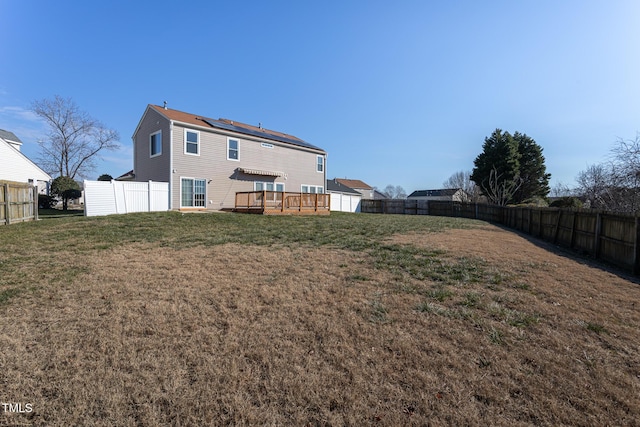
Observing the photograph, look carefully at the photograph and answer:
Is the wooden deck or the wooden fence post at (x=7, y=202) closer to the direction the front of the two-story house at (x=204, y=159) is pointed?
the wooden fence post

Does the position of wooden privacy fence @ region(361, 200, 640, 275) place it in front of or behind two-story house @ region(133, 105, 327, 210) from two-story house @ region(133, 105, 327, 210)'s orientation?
behind

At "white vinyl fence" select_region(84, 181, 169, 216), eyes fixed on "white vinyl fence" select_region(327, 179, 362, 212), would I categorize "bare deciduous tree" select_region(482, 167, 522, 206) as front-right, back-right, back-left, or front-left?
front-right

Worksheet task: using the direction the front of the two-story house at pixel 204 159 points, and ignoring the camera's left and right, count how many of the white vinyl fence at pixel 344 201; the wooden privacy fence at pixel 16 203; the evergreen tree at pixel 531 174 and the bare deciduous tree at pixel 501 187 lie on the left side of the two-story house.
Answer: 1

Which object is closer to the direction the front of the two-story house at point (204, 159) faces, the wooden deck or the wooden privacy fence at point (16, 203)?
the wooden privacy fence

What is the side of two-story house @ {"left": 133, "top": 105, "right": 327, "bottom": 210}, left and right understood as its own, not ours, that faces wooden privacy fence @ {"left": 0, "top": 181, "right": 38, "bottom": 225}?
left

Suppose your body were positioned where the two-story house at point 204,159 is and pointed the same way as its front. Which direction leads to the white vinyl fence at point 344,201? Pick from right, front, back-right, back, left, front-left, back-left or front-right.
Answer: right

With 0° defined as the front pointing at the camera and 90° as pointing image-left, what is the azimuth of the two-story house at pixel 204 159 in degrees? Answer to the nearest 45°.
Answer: approximately 135°

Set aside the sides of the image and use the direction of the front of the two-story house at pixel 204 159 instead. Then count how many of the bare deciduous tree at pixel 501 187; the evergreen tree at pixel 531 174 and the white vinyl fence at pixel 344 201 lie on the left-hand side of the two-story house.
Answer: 0

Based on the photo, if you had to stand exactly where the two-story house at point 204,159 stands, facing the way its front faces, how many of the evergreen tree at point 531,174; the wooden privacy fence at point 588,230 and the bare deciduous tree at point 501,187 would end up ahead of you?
0

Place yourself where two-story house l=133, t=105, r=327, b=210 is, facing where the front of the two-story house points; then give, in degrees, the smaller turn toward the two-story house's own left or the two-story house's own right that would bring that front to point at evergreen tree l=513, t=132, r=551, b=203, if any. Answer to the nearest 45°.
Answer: approximately 135° to the two-story house's own right

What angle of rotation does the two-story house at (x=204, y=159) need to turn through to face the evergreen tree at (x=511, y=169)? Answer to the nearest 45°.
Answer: approximately 135° to its right

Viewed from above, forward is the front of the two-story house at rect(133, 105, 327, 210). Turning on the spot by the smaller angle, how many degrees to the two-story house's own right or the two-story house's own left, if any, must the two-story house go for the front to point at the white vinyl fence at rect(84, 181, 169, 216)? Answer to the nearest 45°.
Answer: approximately 90° to the two-story house's own left

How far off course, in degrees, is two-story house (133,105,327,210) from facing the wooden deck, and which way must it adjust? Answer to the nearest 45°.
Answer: approximately 180°
